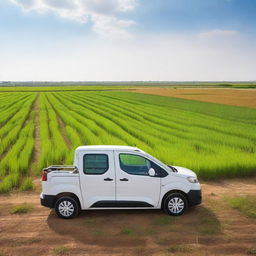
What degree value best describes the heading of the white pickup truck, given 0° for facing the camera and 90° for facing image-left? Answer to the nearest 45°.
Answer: approximately 270°
